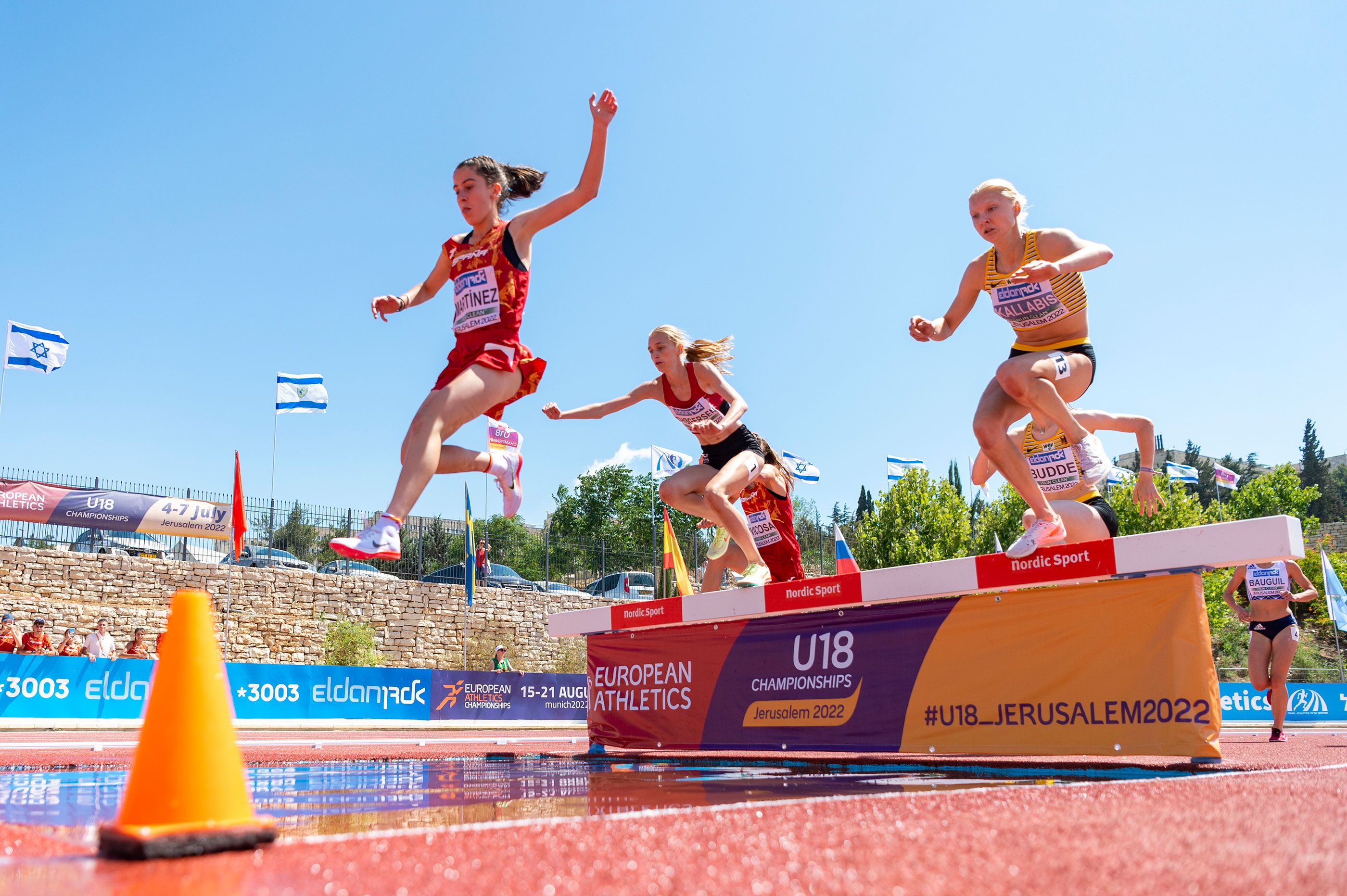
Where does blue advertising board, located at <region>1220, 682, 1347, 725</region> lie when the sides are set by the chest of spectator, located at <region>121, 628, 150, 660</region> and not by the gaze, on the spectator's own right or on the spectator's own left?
on the spectator's own left

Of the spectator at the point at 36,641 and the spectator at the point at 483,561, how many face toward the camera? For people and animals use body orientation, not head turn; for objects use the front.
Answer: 2

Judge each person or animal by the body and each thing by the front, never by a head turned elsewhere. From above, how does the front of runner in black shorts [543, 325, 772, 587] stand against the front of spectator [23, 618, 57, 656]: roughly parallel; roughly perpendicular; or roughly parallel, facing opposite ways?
roughly perpendicular

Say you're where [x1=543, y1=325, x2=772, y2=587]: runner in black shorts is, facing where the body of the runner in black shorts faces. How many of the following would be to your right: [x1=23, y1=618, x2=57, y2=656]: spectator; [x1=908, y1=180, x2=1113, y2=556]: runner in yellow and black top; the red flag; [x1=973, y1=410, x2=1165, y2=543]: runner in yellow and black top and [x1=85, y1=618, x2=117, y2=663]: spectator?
3

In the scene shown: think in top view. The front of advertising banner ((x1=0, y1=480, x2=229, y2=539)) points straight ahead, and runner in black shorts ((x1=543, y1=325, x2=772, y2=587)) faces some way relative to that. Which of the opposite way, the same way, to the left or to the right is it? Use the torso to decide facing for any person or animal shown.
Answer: to the right

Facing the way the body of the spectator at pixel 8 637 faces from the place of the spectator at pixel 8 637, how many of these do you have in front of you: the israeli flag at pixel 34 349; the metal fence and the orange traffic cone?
1

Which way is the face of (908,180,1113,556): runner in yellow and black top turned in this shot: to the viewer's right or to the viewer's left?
to the viewer's left

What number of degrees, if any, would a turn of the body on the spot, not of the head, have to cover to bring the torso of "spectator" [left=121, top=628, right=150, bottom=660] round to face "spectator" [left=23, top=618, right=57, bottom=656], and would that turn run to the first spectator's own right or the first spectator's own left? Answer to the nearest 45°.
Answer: approximately 45° to the first spectator's own right
